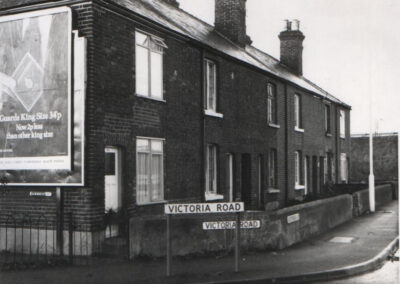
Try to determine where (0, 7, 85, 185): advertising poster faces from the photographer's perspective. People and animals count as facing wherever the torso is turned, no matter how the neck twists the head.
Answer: facing the viewer and to the left of the viewer

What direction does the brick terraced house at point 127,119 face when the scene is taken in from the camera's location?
facing the viewer and to the right of the viewer

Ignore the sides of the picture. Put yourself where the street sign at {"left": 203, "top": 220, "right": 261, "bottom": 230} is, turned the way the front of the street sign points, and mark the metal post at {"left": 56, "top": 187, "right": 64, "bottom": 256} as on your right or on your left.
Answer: on your right

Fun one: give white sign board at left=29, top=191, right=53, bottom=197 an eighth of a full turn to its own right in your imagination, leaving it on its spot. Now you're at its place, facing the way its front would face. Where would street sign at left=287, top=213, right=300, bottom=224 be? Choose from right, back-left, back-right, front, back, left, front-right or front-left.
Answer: back-left

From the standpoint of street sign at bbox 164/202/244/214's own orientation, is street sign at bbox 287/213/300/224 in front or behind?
behind

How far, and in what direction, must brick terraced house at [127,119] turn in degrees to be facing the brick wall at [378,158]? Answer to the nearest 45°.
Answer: approximately 90° to its left

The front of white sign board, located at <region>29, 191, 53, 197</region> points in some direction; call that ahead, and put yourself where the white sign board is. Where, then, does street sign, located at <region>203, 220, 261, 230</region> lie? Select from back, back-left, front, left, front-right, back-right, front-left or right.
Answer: front-left

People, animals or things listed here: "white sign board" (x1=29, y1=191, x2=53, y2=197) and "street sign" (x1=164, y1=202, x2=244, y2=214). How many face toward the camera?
2

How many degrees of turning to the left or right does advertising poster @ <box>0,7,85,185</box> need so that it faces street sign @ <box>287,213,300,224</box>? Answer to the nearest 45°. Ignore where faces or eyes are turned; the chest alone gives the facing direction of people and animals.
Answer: approximately 135° to its left

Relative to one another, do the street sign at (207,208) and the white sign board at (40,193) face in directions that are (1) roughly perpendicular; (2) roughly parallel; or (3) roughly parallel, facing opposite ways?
roughly parallel

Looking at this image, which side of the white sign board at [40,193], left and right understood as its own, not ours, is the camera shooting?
front

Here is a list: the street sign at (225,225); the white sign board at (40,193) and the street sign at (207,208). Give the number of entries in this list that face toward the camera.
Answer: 3

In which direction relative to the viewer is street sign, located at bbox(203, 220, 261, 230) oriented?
toward the camera

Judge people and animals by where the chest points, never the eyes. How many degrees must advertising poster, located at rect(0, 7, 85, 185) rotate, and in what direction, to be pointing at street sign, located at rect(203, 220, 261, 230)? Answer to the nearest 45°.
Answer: approximately 90° to its left

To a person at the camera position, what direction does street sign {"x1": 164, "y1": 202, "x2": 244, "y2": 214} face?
facing the viewer
